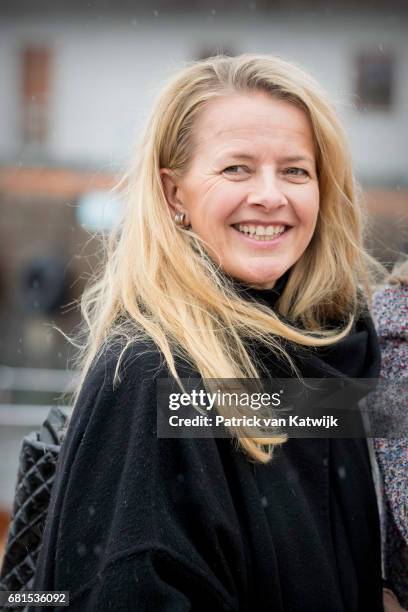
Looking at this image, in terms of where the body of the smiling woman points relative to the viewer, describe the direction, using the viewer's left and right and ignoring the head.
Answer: facing the viewer and to the right of the viewer
